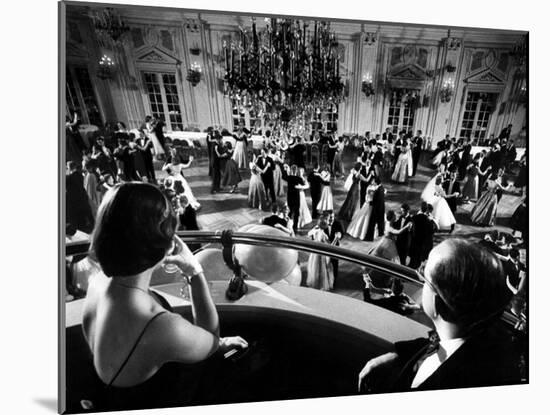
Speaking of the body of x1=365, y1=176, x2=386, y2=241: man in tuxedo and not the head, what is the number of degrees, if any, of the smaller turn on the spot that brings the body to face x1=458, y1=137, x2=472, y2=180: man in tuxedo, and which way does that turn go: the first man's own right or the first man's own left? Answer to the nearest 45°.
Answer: approximately 135° to the first man's own right

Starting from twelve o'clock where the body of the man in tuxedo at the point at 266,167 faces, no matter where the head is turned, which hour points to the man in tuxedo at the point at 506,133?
the man in tuxedo at the point at 506,133 is roughly at 7 o'clock from the man in tuxedo at the point at 266,167.

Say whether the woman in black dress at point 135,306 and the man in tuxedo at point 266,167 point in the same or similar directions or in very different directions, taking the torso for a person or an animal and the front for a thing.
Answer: very different directions

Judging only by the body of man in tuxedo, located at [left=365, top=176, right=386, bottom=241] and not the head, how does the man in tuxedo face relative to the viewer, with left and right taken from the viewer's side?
facing to the left of the viewer

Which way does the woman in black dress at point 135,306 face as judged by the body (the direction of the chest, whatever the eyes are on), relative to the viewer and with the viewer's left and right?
facing away from the viewer and to the right of the viewer

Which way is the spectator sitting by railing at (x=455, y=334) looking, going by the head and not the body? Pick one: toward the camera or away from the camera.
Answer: away from the camera
